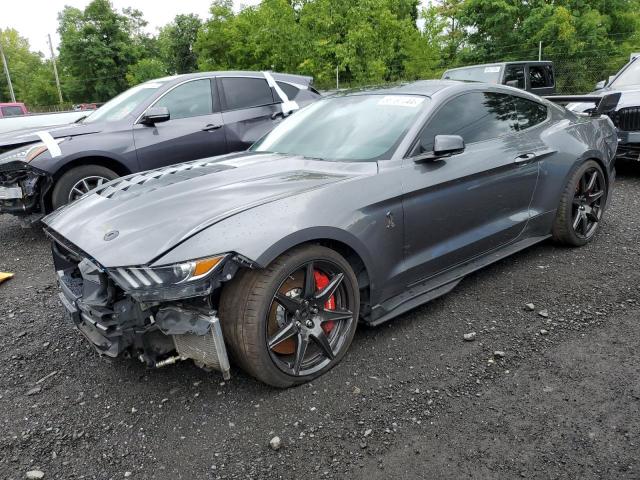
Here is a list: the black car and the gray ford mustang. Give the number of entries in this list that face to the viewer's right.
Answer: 0

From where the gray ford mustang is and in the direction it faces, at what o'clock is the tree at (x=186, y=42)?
The tree is roughly at 4 o'clock from the gray ford mustang.

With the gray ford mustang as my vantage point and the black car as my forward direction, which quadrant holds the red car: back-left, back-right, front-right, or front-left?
front-left

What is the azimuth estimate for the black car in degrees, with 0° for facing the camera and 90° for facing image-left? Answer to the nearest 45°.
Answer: approximately 45°

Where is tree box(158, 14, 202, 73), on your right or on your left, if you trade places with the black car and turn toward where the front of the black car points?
on your right

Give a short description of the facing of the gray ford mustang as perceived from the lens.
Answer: facing the viewer and to the left of the viewer

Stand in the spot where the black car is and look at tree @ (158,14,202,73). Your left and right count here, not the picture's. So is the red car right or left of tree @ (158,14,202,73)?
left

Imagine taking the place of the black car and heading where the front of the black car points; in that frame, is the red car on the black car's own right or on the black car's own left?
on the black car's own right

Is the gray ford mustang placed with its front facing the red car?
no

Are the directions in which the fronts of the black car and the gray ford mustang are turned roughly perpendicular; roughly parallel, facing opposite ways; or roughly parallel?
roughly parallel

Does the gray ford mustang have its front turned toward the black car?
no
